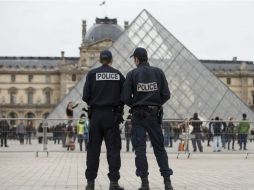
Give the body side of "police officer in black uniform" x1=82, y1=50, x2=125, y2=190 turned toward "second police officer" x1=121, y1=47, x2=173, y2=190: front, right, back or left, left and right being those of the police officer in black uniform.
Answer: right

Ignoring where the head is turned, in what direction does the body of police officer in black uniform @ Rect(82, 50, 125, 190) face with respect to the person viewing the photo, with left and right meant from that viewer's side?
facing away from the viewer

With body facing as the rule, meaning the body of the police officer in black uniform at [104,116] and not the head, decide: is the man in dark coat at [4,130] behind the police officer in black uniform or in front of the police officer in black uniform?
in front

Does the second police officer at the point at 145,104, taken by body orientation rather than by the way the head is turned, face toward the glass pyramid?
yes

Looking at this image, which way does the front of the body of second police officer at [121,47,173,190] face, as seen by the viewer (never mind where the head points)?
away from the camera

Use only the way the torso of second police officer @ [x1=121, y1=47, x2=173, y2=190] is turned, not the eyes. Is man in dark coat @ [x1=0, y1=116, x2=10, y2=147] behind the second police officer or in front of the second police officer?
in front

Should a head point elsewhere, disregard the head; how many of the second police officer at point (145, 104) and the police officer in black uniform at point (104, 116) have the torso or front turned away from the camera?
2

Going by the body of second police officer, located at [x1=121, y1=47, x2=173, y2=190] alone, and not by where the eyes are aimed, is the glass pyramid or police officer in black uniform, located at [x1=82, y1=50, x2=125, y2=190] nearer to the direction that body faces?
the glass pyramid

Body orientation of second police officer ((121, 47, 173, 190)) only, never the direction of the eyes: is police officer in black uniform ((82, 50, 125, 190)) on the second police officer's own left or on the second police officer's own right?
on the second police officer's own left

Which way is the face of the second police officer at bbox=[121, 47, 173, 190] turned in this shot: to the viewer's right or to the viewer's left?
to the viewer's left
